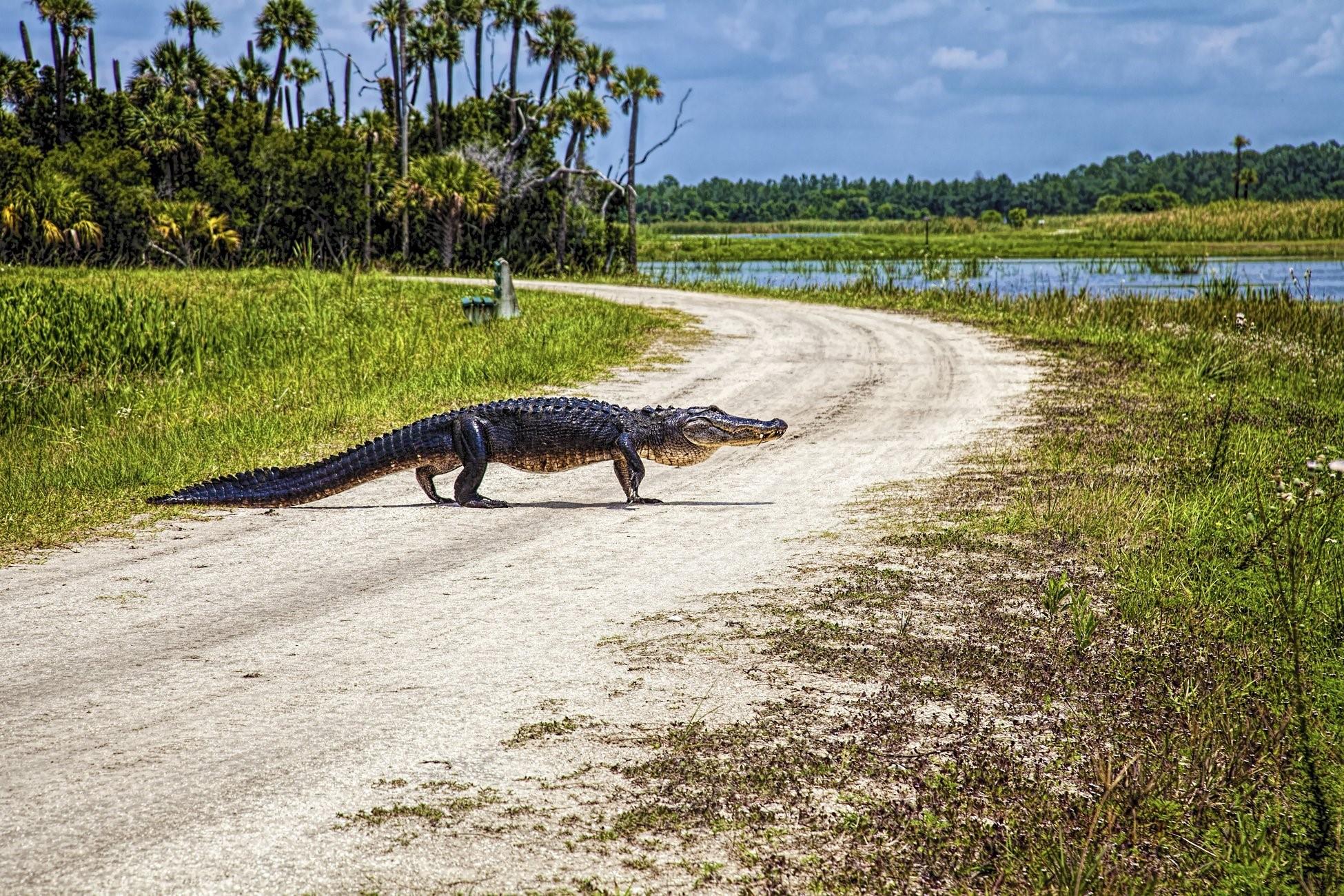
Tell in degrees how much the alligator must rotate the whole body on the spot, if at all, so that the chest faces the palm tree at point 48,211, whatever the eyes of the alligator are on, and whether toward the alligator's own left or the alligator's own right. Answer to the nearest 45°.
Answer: approximately 90° to the alligator's own left

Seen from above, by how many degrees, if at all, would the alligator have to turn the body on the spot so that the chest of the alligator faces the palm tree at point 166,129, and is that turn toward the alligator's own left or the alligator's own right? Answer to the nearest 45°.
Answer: approximately 90° to the alligator's own left

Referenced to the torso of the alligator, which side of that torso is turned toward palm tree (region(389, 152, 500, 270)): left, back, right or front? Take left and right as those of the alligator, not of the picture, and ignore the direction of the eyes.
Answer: left

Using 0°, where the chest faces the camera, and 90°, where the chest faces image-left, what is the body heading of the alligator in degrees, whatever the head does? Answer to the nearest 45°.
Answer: approximately 270°

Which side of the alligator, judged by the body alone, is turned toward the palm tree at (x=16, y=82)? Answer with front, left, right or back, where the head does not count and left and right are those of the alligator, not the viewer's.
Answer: left
